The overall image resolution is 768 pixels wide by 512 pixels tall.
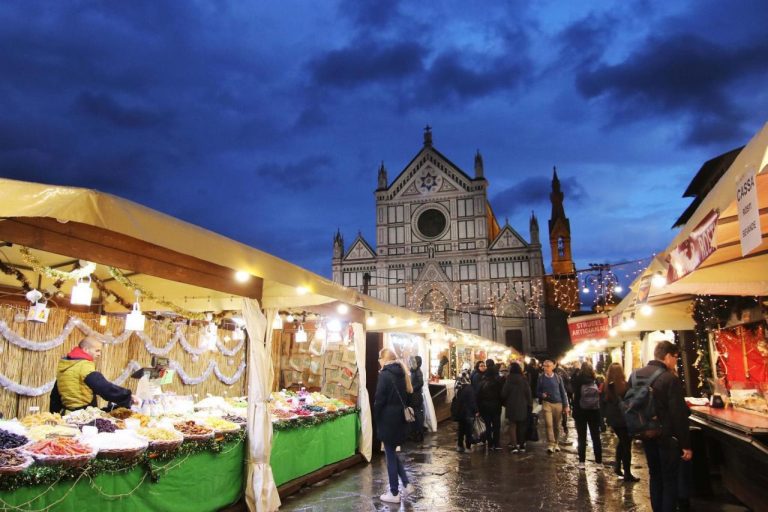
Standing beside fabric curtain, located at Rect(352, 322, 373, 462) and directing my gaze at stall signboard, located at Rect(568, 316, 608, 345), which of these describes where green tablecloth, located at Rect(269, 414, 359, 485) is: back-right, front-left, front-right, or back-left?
back-right

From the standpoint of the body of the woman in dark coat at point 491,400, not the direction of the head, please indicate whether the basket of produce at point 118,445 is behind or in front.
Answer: behind

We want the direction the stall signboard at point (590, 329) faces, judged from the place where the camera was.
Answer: facing the viewer

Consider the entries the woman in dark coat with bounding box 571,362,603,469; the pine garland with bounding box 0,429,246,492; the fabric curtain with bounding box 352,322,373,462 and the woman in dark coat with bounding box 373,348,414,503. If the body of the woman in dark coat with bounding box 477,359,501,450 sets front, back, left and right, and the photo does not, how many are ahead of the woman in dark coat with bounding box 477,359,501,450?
0

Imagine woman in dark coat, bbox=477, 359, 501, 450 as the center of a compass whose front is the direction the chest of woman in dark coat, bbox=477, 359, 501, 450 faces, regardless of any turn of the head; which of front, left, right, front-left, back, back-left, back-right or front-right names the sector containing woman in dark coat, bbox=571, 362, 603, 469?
back-right

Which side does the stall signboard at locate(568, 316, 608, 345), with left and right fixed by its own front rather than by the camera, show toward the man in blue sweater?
front

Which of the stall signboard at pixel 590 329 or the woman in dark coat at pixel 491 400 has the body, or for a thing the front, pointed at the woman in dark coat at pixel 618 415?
the stall signboard

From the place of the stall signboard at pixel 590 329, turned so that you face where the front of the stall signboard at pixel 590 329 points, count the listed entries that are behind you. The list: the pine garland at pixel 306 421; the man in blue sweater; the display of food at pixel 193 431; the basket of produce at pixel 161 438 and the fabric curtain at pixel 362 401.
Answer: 0

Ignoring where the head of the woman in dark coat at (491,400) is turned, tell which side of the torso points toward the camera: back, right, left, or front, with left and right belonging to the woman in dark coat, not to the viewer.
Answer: back

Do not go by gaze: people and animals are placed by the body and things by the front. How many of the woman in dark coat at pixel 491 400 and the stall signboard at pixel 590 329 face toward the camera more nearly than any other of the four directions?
1

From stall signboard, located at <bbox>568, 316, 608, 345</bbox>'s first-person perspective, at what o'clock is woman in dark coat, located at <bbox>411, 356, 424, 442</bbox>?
The woman in dark coat is roughly at 1 o'clock from the stall signboard.
